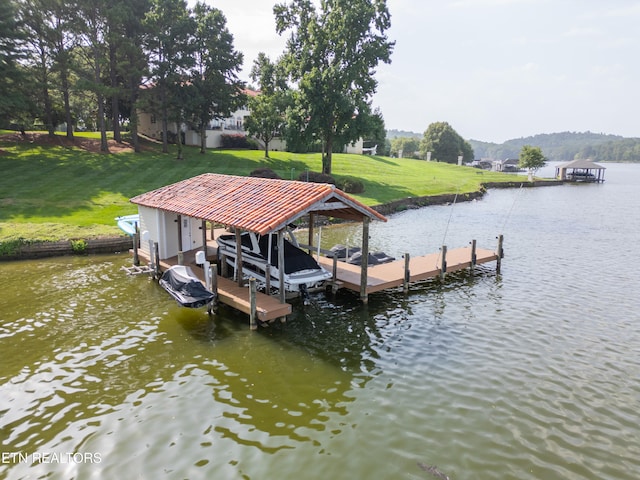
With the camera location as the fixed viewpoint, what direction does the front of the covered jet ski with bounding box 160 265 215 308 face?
facing away from the viewer and to the left of the viewer

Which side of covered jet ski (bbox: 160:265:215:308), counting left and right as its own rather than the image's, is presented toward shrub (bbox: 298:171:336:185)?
right

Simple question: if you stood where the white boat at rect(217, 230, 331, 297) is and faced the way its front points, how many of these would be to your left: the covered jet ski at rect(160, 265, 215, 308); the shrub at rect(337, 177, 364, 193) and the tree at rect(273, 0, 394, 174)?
1

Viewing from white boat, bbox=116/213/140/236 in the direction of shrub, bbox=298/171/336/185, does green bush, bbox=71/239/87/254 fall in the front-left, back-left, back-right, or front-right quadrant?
back-left

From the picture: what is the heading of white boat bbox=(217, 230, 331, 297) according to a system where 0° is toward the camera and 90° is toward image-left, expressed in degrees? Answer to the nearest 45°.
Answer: approximately 135°
